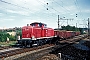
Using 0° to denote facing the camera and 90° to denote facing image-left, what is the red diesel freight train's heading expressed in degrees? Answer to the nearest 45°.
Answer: approximately 45°
